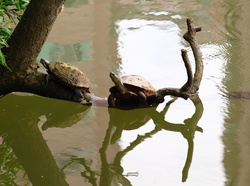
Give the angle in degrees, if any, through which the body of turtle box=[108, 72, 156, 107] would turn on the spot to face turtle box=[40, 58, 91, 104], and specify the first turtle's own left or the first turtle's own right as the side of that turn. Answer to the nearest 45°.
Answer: approximately 45° to the first turtle's own right

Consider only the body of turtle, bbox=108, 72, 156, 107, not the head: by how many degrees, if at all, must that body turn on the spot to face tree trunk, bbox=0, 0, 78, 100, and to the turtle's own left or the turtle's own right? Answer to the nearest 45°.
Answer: approximately 45° to the turtle's own right

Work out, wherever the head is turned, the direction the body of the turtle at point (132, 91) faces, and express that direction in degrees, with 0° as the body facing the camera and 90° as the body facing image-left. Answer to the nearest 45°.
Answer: approximately 45°
